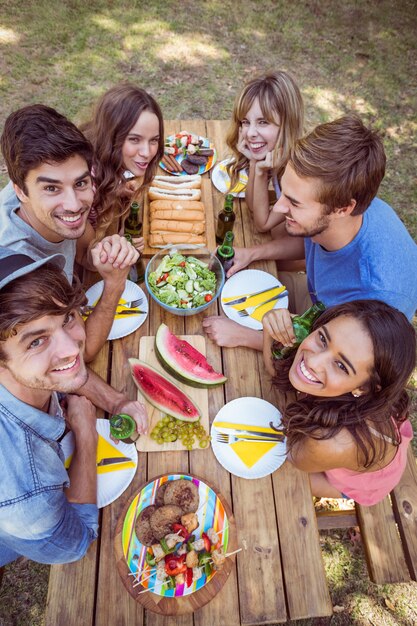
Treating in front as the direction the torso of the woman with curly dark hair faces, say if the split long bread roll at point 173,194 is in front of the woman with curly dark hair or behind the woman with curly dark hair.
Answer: in front

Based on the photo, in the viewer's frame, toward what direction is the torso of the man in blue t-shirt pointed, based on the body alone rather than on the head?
to the viewer's left

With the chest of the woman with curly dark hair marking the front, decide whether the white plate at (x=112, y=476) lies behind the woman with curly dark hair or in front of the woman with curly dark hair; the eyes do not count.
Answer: in front

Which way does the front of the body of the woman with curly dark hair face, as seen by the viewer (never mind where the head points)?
to the viewer's left

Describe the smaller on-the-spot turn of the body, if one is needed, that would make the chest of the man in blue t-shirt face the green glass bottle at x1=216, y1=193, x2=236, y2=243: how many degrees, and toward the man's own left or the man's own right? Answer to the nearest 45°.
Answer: approximately 45° to the man's own right

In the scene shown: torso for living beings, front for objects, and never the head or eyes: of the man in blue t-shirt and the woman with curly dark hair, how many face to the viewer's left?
2
